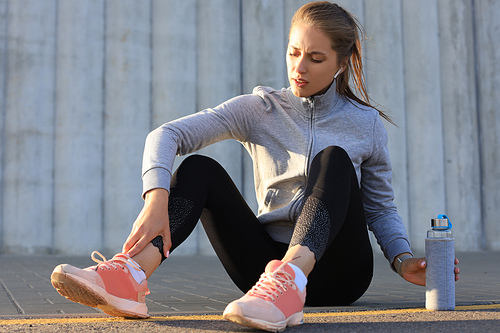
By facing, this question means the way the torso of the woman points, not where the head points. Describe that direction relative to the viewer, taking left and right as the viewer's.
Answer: facing the viewer and to the left of the viewer
